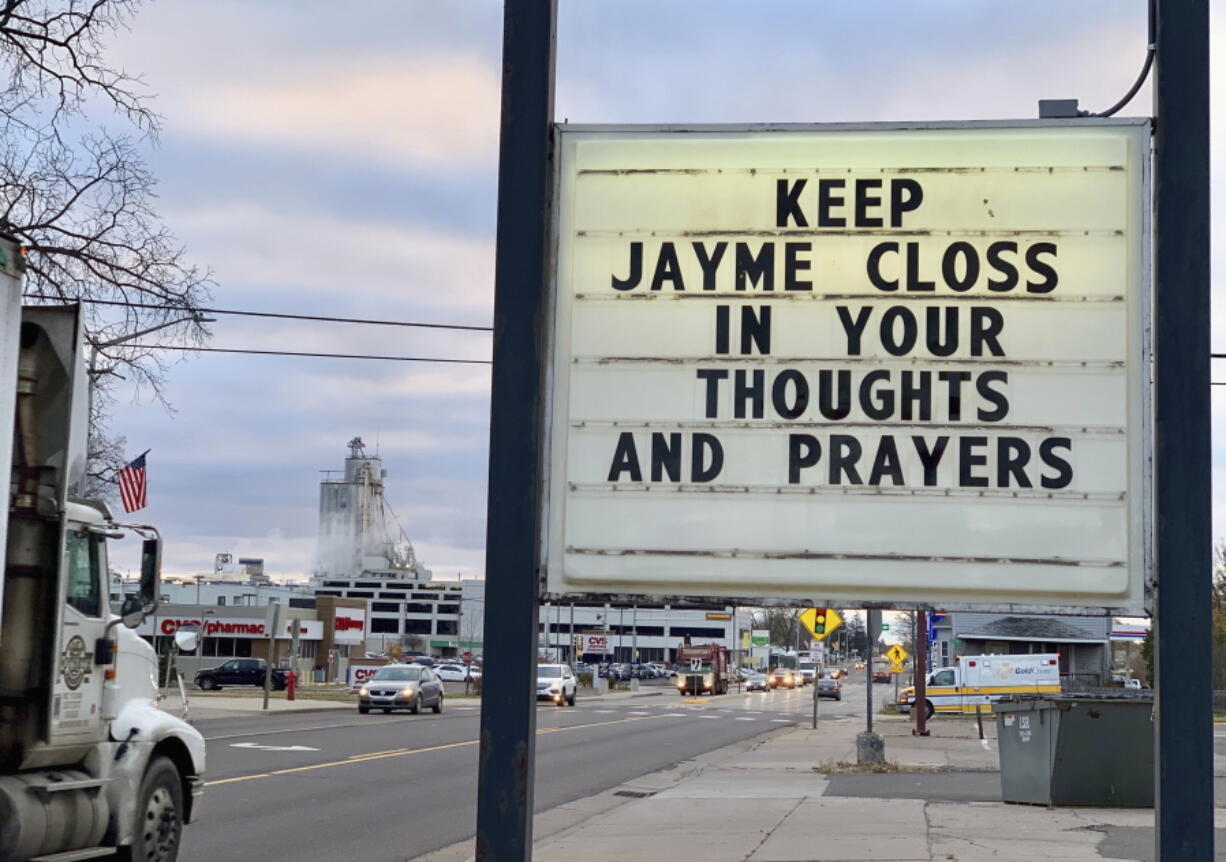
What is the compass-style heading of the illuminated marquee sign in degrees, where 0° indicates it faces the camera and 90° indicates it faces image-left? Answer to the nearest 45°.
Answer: approximately 0°

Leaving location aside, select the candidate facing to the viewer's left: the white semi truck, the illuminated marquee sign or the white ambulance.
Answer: the white ambulance

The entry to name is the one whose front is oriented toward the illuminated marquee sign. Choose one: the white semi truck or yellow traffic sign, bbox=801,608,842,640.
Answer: the yellow traffic sign

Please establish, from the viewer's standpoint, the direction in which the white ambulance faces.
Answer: facing to the left of the viewer

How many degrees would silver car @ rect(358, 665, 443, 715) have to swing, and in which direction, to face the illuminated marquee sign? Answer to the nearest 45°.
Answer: approximately 45° to its left

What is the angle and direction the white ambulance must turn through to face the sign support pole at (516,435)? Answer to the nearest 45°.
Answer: approximately 90° to its left

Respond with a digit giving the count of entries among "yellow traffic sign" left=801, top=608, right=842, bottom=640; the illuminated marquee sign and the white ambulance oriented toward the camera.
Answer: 2

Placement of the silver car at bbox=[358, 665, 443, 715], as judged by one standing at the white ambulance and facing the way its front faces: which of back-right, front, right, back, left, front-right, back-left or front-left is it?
front-left

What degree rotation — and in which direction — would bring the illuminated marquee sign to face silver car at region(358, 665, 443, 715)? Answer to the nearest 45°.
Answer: approximately 180°

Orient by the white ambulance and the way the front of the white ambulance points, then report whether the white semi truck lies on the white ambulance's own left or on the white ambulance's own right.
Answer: on the white ambulance's own left

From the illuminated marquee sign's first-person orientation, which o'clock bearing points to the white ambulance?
The white ambulance is roughly at 6 o'clock from the illuminated marquee sign.

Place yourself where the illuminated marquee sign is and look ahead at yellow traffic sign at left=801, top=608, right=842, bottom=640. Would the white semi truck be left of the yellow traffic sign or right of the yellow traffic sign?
left
